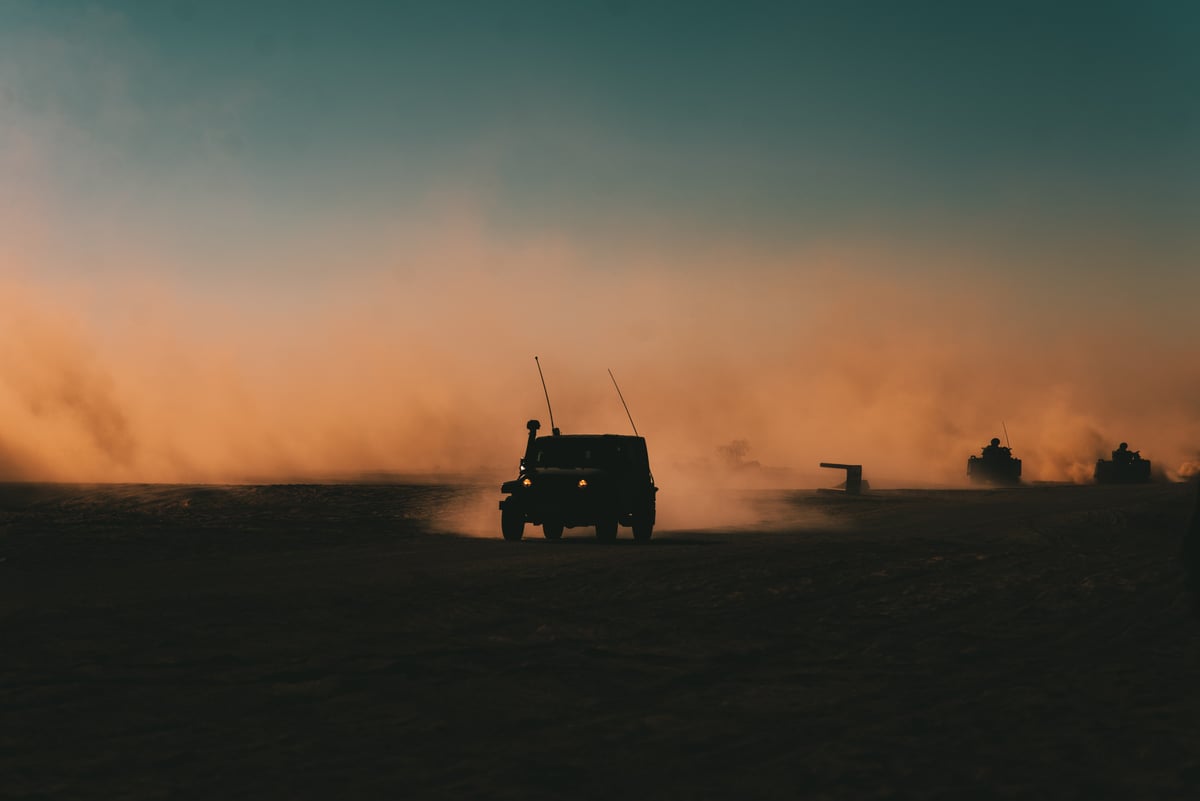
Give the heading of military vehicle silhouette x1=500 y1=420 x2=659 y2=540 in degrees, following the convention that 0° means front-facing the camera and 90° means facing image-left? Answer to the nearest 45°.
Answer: approximately 45°
